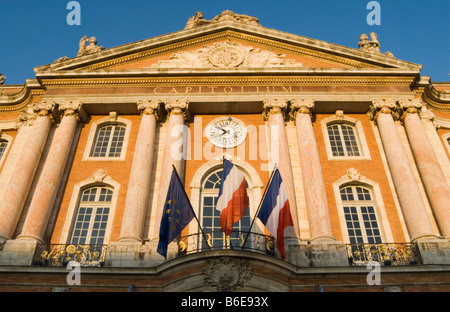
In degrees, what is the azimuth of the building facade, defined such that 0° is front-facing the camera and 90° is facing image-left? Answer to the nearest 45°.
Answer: approximately 0°
